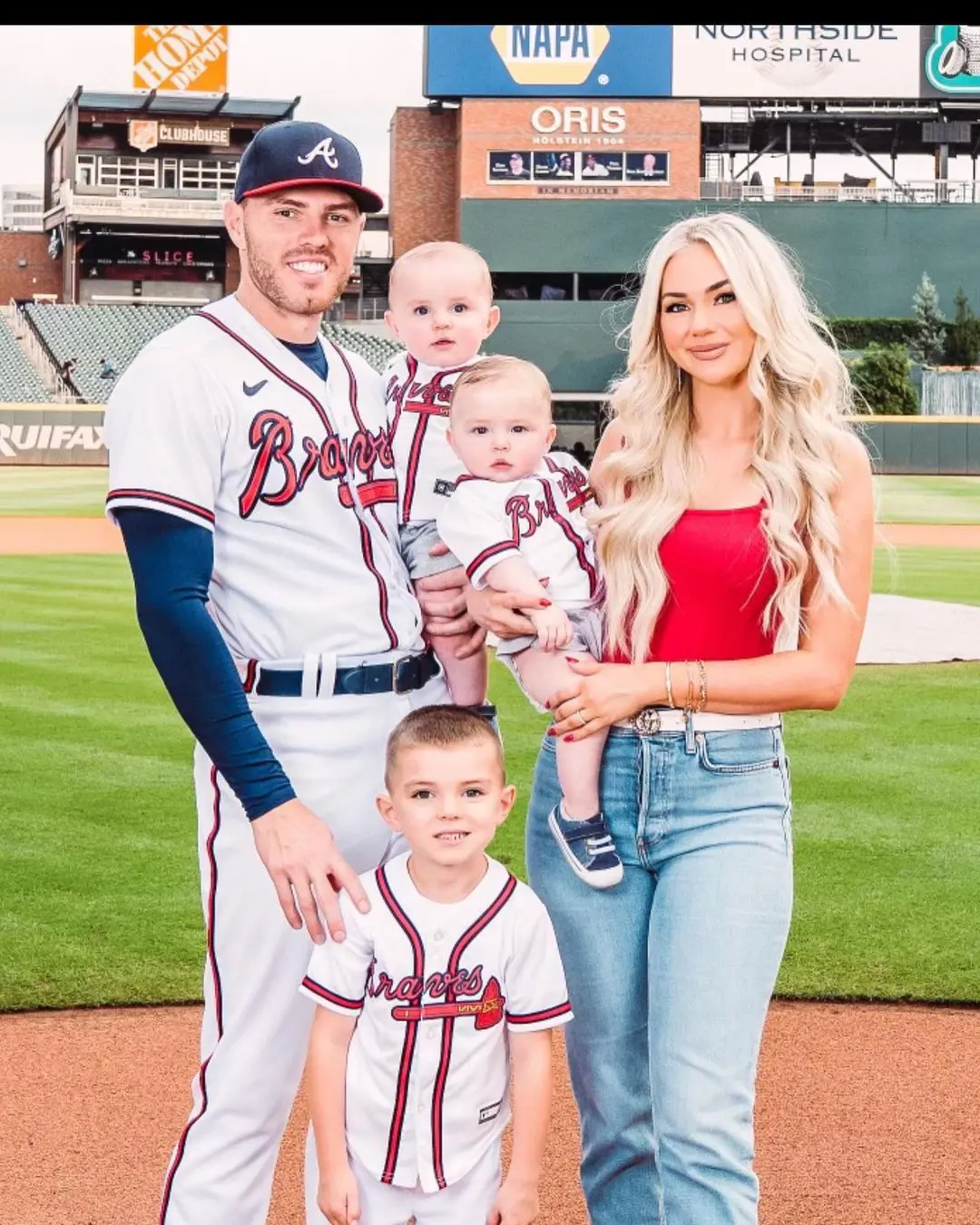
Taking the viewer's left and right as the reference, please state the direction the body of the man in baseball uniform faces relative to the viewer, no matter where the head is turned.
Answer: facing the viewer and to the right of the viewer

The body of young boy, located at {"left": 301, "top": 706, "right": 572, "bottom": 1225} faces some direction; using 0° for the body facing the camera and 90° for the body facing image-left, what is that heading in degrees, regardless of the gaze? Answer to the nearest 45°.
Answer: approximately 0°

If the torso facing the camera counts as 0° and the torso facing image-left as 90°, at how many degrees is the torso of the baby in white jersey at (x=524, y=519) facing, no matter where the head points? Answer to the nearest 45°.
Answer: approximately 315°

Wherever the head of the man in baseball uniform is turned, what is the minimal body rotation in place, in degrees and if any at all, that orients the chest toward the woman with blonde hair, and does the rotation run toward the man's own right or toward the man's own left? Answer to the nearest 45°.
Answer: approximately 45° to the man's own left
